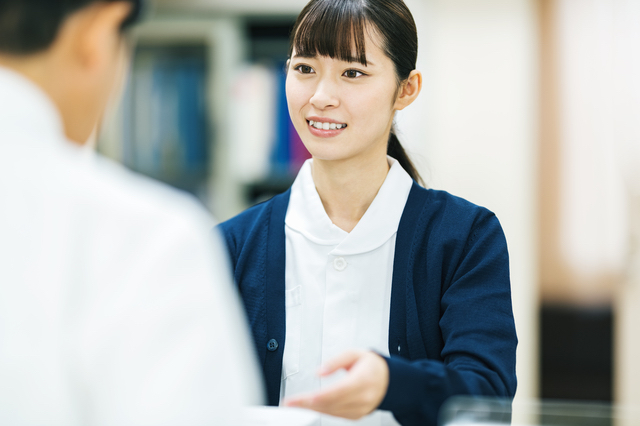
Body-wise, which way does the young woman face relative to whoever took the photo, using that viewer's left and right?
facing the viewer and to the left of the viewer

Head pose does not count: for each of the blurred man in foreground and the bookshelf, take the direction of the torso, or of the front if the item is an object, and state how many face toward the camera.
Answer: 1

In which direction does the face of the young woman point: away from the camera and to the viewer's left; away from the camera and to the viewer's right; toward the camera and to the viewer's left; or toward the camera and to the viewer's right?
toward the camera and to the viewer's left

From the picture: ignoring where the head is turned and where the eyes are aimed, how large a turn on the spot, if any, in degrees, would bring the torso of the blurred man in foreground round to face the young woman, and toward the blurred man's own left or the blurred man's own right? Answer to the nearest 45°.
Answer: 0° — they already face them

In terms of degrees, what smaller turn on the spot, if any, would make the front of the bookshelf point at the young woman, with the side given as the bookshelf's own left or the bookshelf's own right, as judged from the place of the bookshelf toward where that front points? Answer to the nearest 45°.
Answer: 0° — it already faces them

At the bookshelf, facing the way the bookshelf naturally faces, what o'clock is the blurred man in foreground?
The blurred man in foreground is roughly at 12 o'clock from the bookshelf.

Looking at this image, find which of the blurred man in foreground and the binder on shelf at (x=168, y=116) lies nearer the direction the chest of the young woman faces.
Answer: the blurred man in foreground

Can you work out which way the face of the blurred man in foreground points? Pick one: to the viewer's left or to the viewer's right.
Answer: to the viewer's right

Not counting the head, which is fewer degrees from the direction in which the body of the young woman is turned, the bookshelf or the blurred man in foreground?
the blurred man in foreground

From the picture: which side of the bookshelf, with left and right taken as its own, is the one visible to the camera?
front

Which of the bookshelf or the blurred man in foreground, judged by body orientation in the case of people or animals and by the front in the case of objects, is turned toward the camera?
the bookshelf

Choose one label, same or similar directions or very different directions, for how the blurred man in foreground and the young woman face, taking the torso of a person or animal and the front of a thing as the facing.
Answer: very different directions

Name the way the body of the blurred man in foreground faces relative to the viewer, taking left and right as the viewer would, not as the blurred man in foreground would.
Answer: facing away from the viewer and to the right of the viewer
